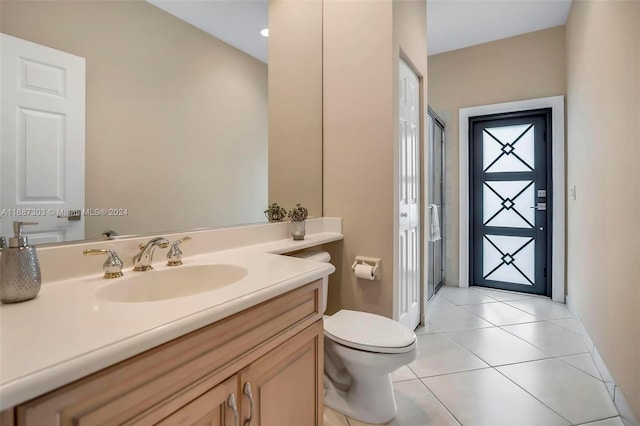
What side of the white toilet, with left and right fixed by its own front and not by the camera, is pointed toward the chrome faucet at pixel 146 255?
right

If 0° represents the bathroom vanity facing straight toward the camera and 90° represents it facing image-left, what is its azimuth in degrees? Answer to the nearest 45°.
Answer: approximately 315°

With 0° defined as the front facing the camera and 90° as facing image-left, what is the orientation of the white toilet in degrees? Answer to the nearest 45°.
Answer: approximately 315°

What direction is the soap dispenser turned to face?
to the viewer's right

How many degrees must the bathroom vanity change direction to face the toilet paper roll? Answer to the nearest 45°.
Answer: approximately 90° to its left

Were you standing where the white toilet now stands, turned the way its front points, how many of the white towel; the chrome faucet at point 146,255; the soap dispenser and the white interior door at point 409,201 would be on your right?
2
